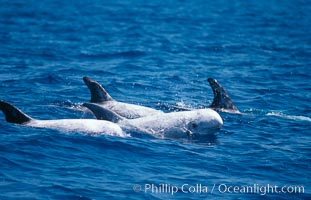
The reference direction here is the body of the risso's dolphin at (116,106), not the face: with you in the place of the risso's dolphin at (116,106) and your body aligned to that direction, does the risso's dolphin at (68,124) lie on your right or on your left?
on your right

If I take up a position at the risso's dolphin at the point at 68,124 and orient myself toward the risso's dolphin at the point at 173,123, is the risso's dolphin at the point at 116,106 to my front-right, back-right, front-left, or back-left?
front-left

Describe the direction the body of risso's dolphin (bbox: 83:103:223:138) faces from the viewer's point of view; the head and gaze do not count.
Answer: to the viewer's right

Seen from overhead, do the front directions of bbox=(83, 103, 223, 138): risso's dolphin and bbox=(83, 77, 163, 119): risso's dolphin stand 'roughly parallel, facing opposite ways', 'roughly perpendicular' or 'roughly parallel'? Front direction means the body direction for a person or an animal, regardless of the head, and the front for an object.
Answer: roughly parallel

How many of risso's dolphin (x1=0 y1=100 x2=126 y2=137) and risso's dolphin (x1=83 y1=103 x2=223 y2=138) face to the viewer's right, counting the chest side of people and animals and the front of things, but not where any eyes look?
2

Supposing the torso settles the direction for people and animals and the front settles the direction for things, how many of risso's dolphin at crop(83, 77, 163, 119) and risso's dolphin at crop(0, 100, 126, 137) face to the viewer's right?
2

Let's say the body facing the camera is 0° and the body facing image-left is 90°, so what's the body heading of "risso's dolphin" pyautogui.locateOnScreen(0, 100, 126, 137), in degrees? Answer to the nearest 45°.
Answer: approximately 270°

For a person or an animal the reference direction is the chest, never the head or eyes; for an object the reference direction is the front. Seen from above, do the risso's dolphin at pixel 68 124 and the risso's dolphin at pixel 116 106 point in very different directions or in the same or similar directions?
same or similar directions

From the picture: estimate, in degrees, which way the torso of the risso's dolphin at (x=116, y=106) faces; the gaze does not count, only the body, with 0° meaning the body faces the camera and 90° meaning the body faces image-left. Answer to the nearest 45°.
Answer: approximately 270°

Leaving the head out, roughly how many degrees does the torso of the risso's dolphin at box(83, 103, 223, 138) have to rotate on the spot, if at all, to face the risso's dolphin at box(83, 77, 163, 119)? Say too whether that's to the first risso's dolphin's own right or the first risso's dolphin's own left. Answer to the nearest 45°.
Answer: approximately 135° to the first risso's dolphin's own left

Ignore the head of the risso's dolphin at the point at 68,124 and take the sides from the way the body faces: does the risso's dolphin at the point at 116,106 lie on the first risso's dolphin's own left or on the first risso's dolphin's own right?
on the first risso's dolphin's own left

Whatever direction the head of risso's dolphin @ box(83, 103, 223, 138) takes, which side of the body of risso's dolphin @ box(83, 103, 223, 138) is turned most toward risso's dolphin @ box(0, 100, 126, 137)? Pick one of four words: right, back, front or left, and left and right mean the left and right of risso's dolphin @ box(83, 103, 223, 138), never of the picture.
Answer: back

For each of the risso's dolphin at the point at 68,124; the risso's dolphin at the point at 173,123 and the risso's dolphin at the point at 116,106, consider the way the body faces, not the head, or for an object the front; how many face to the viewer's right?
3
